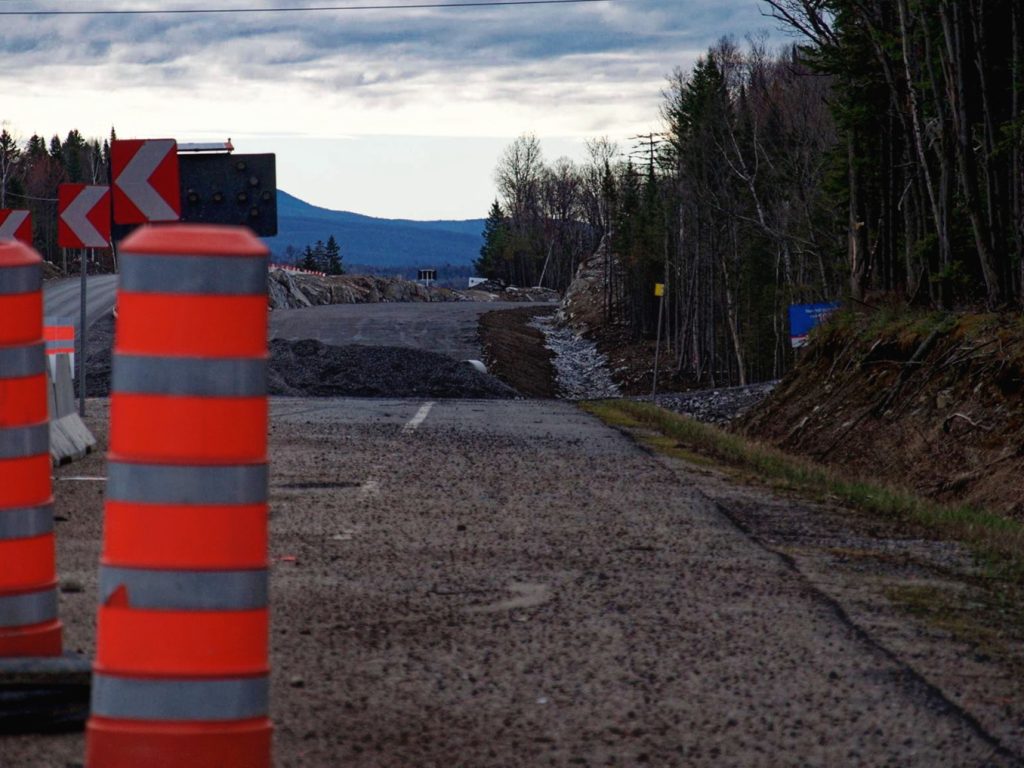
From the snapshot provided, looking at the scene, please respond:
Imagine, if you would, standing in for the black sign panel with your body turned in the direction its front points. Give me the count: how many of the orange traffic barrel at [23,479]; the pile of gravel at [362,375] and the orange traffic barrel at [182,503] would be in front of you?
2

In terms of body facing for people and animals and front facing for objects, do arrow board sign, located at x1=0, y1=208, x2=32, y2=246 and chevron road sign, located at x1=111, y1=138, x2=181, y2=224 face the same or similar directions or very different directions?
same or similar directions

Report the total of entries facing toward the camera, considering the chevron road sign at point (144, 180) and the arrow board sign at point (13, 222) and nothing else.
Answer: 2

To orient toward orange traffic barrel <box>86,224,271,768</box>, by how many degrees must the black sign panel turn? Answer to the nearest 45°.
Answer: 0° — it already faces it

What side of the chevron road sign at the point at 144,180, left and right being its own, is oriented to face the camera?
front

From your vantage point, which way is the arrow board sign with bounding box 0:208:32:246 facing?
toward the camera

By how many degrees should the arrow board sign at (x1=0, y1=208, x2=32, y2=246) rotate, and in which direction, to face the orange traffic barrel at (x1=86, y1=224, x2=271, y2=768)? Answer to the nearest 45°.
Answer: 0° — it already faces it

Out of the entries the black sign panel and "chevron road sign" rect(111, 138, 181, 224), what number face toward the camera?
2

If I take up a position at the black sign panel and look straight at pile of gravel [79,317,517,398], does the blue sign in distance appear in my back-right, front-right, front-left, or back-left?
front-right

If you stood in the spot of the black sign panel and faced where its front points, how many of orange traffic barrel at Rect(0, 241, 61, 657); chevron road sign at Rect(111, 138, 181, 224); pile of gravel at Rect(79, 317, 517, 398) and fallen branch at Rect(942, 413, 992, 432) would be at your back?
1

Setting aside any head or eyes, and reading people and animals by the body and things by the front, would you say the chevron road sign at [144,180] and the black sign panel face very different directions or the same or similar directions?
same or similar directions

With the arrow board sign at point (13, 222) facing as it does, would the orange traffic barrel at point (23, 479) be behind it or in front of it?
in front

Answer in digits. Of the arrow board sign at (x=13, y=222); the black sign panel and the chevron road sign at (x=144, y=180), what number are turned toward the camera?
3

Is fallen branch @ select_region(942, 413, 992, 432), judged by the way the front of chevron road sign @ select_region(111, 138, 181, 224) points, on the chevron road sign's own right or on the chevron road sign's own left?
on the chevron road sign's own left

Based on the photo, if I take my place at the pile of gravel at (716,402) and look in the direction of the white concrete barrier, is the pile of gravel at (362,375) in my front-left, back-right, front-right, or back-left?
front-right

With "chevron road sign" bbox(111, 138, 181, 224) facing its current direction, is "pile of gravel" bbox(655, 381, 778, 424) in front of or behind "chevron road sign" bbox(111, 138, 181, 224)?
behind
